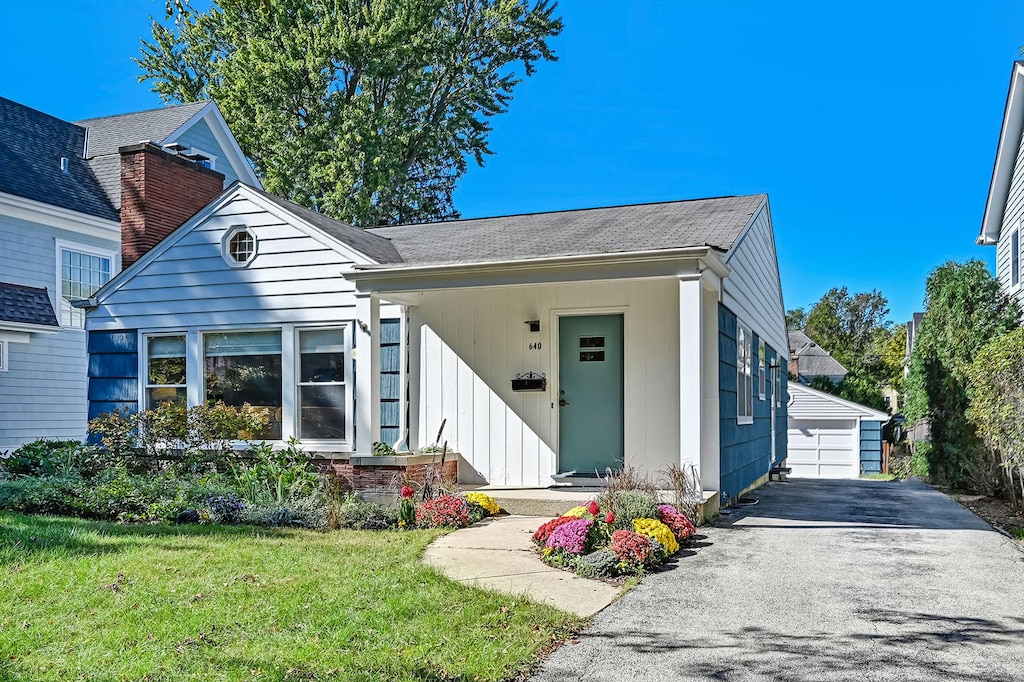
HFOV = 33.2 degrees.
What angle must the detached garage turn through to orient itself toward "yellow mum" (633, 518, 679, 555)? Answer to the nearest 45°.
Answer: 0° — it already faces it

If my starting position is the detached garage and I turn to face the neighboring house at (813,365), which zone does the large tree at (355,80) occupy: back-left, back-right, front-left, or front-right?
back-left

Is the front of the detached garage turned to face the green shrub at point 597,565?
yes

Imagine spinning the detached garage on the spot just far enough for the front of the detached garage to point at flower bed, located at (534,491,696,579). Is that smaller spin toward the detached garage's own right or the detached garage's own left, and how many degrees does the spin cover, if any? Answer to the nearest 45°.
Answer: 0° — it already faces it

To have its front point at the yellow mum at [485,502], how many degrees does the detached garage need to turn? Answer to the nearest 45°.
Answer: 0° — it already faces it

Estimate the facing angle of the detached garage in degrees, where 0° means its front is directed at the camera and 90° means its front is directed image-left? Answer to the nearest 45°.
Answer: approximately 0°

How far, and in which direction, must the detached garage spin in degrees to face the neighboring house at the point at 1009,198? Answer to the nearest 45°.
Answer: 0° — it already faces it

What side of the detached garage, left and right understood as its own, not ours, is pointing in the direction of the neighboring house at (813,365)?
back

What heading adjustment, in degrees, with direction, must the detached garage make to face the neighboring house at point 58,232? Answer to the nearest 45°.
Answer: approximately 45° to its right

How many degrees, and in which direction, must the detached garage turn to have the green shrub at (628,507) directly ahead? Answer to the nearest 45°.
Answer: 0° — it already faces it
